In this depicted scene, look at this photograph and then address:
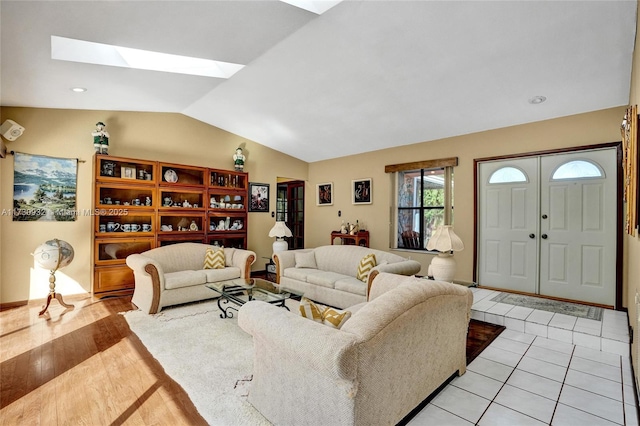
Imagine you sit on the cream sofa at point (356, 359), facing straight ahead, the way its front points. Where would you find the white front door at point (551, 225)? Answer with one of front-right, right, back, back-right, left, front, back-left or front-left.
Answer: right

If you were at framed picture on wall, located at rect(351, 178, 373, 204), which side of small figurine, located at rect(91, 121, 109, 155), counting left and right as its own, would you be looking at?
left

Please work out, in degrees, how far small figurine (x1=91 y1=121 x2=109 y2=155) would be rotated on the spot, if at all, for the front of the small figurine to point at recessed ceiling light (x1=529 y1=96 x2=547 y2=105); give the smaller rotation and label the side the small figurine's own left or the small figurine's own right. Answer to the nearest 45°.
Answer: approximately 45° to the small figurine's own left

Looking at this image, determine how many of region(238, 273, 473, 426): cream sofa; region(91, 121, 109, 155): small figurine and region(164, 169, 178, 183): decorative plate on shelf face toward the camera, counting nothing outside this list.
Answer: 2

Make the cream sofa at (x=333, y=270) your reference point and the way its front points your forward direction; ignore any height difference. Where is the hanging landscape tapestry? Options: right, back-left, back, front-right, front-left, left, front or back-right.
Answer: front-right

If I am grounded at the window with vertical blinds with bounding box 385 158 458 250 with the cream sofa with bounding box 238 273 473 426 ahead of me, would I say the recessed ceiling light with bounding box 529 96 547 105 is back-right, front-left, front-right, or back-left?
front-left

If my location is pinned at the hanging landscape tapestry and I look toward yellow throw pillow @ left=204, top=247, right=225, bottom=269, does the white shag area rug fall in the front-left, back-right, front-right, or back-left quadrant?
front-right

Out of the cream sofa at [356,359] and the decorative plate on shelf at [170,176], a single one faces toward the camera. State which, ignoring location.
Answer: the decorative plate on shelf

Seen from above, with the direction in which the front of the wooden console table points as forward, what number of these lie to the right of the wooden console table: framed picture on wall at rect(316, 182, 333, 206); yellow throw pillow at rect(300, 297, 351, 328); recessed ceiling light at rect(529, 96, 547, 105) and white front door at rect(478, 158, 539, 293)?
1

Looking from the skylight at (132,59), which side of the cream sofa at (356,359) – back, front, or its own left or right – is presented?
front

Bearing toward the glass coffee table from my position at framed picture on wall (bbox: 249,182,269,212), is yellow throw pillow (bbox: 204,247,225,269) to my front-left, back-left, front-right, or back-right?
front-right

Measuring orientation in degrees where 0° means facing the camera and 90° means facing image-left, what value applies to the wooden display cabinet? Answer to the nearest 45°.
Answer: approximately 315°

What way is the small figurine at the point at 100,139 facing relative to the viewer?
toward the camera

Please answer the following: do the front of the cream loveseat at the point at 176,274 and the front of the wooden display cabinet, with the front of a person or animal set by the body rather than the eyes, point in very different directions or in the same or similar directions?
same or similar directions

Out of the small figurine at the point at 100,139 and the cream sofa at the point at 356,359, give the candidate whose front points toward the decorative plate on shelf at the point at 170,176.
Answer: the cream sofa

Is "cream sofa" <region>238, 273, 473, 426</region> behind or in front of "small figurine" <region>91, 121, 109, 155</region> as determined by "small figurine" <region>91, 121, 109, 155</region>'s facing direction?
in front

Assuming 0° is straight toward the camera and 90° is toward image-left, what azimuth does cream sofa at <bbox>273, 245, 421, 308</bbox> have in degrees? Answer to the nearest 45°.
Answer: approximately 45°

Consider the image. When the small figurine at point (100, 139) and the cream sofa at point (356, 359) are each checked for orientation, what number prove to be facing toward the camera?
1

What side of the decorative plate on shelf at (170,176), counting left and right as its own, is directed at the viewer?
front
